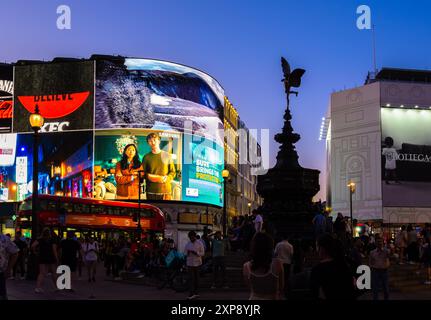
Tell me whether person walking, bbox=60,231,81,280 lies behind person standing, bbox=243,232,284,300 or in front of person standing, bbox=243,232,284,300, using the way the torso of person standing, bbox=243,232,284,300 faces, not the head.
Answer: in front

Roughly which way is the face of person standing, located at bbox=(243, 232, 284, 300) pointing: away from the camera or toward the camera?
away from the camera

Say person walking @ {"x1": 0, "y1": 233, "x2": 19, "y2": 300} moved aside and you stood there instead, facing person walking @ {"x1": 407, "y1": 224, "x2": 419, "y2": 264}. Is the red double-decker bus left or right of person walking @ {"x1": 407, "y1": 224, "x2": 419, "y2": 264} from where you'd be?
left

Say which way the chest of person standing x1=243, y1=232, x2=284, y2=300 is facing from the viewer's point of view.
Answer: away from the camera

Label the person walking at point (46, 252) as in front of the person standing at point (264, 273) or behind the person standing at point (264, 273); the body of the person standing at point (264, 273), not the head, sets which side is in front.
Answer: in front

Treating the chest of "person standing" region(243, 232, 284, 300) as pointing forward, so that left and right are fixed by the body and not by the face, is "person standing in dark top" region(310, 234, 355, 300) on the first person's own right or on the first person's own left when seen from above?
on the first person's own right

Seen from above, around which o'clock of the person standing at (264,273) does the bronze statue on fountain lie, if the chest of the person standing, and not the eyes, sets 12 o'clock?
The bronze statue on fountain is roughly at 12 o'clock from the person standing.

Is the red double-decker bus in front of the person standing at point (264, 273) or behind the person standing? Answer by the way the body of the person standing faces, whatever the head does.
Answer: in front

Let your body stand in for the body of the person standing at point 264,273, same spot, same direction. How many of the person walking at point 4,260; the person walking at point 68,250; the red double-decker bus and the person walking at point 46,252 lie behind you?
0

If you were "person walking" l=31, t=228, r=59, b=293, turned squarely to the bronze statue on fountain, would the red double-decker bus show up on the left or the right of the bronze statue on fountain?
left

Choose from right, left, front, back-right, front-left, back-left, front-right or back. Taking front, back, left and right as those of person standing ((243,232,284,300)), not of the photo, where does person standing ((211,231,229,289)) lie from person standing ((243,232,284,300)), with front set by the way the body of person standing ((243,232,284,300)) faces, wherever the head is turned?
front
